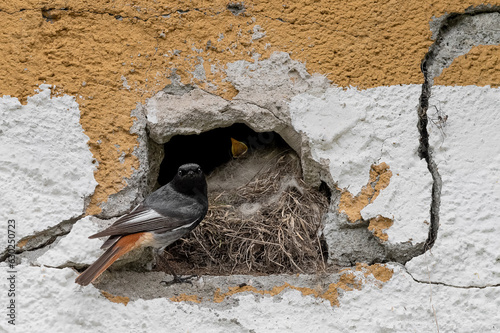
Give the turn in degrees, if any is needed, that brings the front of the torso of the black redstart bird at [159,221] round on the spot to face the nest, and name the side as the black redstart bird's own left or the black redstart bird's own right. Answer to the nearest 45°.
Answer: approximately 45° to the black redstart bird's own left

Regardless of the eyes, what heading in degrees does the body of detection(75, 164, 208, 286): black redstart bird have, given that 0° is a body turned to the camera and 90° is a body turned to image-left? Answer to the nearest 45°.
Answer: approximately 270°
